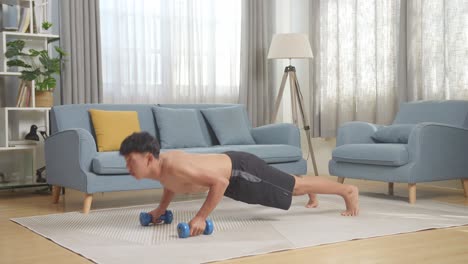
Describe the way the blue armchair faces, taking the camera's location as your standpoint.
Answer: facing the viewer and to the left of the viewer

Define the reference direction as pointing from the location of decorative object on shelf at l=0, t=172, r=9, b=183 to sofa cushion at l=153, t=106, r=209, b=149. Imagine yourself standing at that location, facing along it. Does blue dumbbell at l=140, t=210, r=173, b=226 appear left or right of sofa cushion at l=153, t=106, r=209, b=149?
right

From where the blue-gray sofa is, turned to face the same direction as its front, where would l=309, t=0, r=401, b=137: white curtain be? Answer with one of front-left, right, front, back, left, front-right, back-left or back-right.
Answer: left

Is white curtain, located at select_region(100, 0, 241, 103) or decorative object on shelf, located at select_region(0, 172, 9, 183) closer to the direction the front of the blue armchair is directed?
the decorative object on shelf

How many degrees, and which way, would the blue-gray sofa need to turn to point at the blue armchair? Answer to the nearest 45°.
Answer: approximately 45° to its left

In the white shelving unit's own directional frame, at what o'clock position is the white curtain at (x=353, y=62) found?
The white curtain is roughly at 9 o'clock from the white shelving unit.

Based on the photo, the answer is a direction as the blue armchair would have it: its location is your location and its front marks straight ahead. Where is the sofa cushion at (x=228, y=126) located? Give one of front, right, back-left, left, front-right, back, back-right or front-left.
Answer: front-right

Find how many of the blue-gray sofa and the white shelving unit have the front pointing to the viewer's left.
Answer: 0
